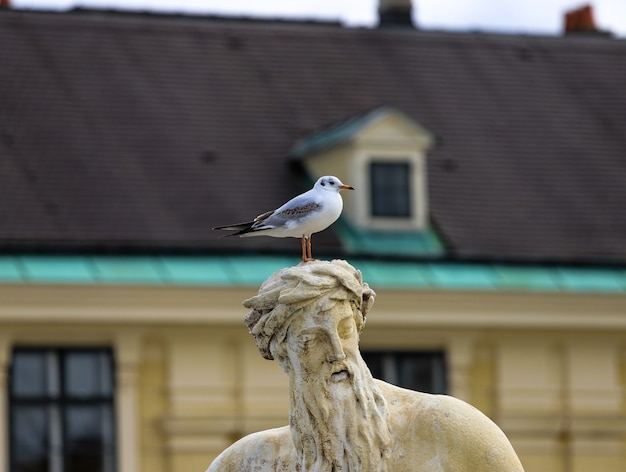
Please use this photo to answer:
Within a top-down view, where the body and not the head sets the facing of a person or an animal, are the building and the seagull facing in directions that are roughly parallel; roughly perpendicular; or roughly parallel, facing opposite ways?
roughly perpendicular

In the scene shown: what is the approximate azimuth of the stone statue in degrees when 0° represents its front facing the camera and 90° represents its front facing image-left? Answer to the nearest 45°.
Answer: approximately 0°

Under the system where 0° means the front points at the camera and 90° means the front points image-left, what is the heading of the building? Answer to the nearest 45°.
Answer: approximately 0°

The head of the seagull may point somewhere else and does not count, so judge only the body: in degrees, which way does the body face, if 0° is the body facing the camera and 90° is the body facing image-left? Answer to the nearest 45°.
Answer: approximately 270°

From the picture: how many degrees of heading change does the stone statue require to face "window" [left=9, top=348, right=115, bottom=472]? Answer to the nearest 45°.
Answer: approximately 180°

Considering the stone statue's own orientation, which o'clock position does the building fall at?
The building is roughly at 6 o'clock from the stone statue.

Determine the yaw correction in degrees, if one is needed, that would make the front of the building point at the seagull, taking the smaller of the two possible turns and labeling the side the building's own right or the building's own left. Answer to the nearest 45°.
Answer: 0° — it already faces it

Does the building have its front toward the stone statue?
yes
